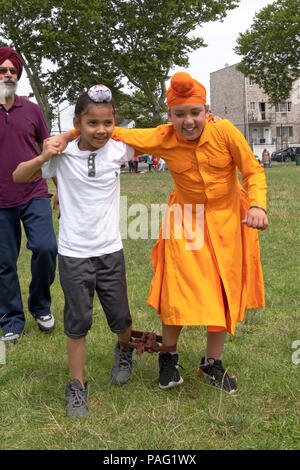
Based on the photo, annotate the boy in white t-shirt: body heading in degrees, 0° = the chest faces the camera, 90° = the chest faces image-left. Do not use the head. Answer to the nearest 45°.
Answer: approximately 0°

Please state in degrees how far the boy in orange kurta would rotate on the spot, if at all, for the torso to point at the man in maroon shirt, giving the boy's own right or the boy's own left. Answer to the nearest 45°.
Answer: approximately 135° to the boy's own right

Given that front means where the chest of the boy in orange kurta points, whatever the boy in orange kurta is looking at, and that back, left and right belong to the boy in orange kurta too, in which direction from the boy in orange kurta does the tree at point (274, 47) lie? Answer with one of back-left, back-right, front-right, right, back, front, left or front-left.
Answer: back

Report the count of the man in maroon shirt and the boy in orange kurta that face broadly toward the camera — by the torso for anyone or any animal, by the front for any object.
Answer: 2

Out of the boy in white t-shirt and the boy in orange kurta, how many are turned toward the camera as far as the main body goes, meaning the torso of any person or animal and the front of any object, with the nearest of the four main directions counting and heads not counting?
2

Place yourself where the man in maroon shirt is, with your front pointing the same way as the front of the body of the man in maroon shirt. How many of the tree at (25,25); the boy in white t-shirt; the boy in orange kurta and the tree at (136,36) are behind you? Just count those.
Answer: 2

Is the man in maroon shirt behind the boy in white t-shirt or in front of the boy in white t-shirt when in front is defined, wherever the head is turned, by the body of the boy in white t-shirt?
behind

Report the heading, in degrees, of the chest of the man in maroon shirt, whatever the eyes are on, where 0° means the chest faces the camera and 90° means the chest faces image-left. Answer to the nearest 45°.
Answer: approximately 0°

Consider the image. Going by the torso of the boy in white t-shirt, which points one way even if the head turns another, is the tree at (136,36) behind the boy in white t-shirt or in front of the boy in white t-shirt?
behind

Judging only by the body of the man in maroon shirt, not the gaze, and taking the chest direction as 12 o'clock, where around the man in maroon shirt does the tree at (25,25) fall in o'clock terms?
The tree is roughly at 6 o'clock from the man in maroon shirt.
